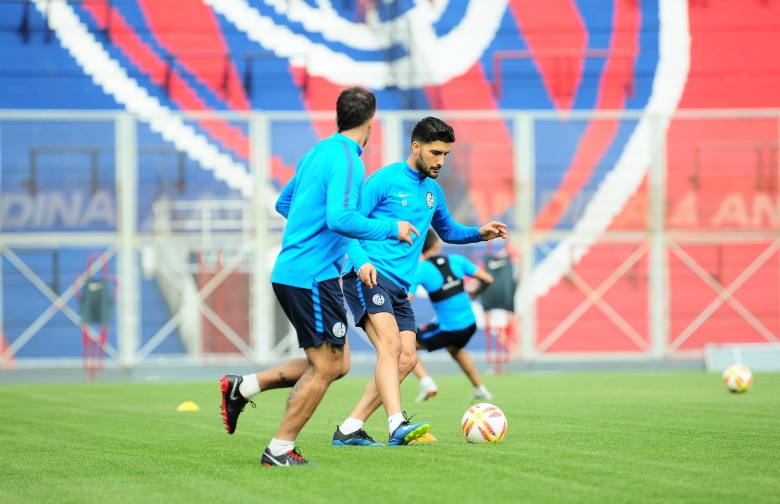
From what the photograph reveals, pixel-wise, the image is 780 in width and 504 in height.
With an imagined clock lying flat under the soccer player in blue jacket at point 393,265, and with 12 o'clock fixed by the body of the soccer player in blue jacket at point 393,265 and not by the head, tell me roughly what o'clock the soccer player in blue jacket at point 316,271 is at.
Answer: the soccer player in blue jacket at point 316,271 is roughly at 2 o'clock from the soccer player in blue jacket at point 393,265.

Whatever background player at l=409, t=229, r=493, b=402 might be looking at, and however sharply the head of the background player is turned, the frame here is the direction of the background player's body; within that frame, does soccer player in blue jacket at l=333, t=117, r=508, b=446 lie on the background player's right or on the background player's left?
on the background player's left

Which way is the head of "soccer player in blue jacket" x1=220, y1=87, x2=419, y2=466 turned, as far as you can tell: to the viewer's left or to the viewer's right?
to the viewer's right

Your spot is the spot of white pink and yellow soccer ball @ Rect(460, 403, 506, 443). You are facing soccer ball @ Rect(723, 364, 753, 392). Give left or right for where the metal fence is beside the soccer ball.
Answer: left

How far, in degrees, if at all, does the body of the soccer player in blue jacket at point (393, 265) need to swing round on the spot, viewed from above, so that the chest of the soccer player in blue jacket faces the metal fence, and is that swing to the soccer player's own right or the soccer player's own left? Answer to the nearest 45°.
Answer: approximately 135° to the soccer player's own left

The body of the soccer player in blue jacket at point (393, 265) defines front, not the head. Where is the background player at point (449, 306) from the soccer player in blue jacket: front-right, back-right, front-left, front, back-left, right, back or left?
back-left

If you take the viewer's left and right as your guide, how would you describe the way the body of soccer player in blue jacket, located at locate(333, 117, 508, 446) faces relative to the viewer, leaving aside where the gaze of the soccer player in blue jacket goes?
facing the viewer and to the right of the viewer
